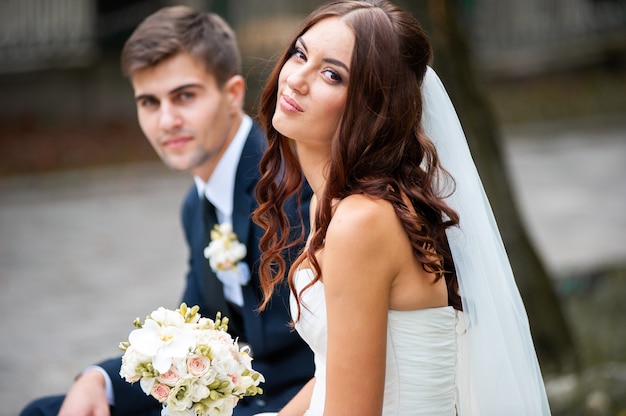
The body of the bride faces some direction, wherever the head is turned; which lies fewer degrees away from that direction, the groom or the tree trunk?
the groom

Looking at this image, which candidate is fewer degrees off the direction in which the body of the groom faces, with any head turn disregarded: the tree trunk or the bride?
the bride

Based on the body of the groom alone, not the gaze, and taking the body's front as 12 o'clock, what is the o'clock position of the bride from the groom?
The bride is roughly at 10 o'clock from the groom.

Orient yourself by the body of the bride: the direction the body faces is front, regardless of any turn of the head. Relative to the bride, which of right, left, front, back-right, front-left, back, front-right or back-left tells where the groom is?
front-right

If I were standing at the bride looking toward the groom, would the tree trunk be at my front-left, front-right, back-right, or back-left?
front-right

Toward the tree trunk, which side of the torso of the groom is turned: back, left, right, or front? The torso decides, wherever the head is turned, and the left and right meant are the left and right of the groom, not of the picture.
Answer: back

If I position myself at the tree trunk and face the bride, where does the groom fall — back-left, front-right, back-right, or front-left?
front-right

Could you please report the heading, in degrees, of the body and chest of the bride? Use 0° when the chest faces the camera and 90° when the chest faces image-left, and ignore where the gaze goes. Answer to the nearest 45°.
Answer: approximately 90°

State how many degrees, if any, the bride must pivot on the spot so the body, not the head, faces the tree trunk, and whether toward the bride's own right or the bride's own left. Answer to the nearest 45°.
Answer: approximately 90° to the bride's own right
